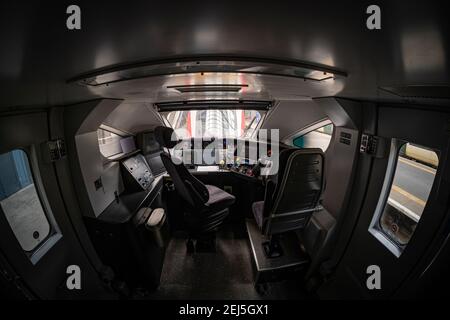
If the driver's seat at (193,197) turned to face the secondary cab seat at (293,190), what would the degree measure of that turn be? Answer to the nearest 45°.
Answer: approximately 45° to its right

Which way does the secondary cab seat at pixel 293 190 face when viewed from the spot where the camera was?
facing away from the viewer and to the left of the viewer
